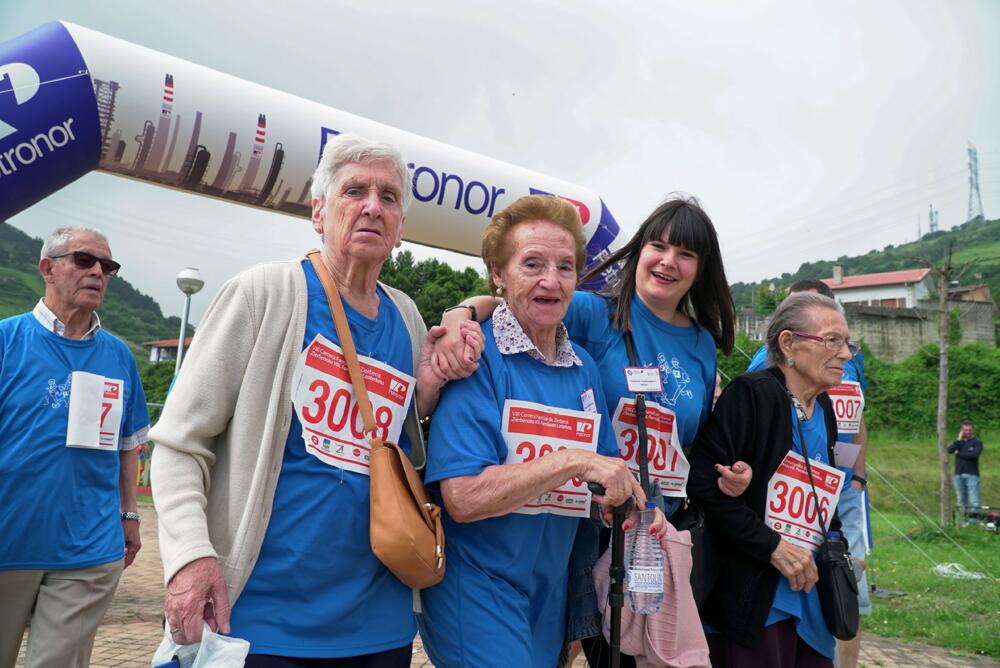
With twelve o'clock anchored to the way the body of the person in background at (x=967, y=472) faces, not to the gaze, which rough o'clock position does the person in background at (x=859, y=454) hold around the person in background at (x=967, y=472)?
the person in background at (x=859, y=454) is roughly at 12 o'clock from the person in background at (x=967, y=472).

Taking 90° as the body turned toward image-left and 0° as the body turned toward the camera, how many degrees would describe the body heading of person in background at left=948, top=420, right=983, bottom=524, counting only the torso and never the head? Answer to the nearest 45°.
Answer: approximately 0°

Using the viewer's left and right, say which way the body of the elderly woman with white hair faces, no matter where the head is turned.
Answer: facing the viewer and to the right of the viewer

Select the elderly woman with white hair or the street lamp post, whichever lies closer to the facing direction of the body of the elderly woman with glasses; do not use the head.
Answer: the elderly woman with white hair

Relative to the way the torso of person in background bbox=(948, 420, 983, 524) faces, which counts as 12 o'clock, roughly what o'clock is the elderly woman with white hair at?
The elderly woman with white hair is roughly at 12 o'clock from the person in background.

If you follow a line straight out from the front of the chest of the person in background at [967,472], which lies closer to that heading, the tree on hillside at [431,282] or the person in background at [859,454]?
the person in background

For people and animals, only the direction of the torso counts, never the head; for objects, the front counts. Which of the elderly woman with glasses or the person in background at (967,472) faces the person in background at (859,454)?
the person in background at (967,472)

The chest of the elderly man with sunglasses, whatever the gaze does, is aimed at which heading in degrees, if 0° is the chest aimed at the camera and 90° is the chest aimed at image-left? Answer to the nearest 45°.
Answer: approximately 315°

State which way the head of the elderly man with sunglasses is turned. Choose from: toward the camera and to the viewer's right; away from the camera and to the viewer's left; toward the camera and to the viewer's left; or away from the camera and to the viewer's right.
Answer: toward the camera and to the viewer's right

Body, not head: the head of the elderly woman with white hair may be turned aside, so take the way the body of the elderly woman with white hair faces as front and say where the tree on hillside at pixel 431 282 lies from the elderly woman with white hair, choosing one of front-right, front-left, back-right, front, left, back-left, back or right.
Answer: back-left

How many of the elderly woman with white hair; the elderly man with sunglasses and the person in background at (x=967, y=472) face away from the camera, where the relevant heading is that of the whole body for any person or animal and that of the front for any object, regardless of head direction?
0
